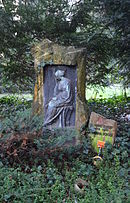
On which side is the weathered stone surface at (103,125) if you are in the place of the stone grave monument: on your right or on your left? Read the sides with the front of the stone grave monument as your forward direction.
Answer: on your left

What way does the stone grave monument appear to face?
toward the camera
